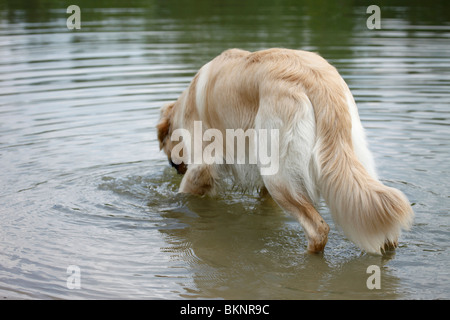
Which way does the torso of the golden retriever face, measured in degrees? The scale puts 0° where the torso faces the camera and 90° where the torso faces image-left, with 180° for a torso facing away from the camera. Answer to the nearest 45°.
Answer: approximately 135°
